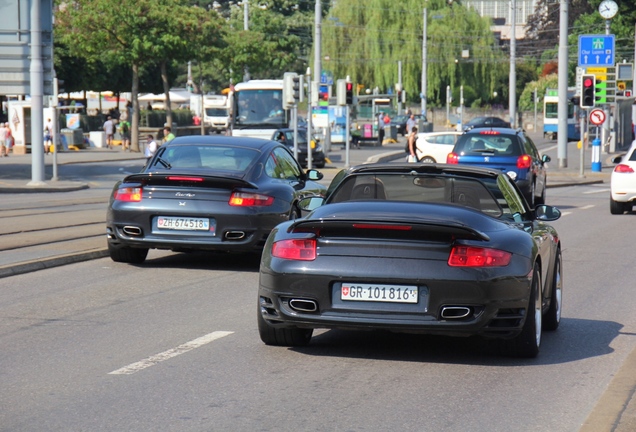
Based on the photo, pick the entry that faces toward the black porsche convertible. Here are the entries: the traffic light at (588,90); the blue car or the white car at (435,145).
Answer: the traffic light

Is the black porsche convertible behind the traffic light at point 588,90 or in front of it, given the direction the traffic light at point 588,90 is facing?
in front

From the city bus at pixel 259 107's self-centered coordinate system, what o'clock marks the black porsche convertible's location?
The black porsche convertible is roughly at 12 o'clock from the city bus.

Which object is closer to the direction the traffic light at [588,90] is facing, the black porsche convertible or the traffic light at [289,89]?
the black porsche convertible

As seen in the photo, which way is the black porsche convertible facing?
away from the camera

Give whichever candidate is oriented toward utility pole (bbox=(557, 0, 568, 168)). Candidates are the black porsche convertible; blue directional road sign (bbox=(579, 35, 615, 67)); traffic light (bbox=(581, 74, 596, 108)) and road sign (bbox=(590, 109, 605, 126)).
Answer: the black porsche convertible

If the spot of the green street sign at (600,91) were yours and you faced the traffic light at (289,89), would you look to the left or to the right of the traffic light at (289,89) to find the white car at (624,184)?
left

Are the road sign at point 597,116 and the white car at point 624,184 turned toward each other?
yes

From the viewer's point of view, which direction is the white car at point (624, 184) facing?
away from the camera

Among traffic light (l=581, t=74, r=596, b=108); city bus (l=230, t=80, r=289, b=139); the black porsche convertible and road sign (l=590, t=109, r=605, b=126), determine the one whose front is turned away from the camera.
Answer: the black porsche convertible

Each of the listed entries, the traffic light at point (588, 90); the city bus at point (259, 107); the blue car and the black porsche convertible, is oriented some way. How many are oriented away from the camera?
2
